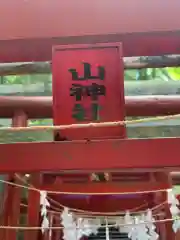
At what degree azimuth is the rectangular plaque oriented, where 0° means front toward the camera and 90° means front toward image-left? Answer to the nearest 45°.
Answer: approximately 0°
